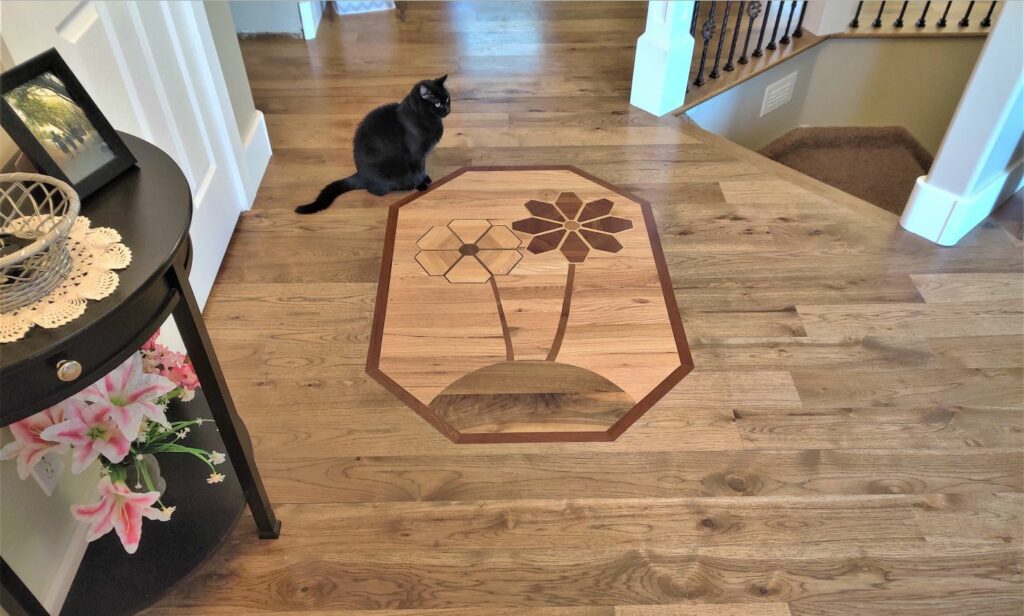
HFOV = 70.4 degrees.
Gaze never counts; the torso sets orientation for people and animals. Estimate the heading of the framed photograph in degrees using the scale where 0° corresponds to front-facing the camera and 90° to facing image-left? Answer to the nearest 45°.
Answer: approximately 315°

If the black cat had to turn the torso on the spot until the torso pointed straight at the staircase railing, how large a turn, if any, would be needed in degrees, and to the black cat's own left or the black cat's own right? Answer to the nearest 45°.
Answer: approximately 45° to the black cat's own left

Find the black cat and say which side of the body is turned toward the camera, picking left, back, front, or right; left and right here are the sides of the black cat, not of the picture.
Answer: right

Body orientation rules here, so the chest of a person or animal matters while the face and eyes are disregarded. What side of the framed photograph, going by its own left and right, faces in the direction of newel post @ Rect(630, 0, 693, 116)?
left

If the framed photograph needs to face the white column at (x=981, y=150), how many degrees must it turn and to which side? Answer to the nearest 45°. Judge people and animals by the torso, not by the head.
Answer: approximately 45° to its left
